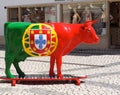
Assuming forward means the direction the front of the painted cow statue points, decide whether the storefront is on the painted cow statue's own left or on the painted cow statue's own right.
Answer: on the painted cow statue's own left

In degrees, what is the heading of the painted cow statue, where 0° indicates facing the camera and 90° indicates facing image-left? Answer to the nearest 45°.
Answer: approximately 270°
